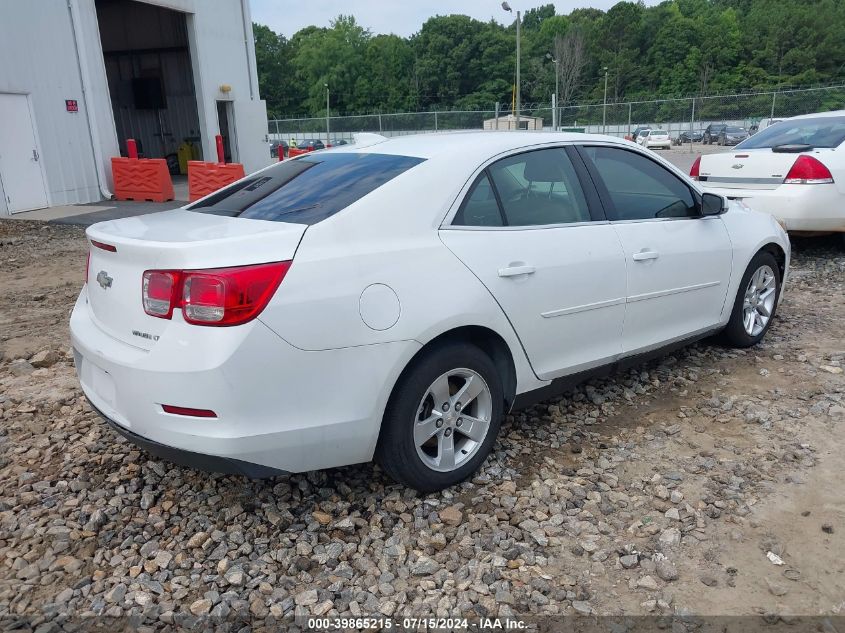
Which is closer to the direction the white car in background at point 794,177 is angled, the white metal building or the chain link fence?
the chain link fence

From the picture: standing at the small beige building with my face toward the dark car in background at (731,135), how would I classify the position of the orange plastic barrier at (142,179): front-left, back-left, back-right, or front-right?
back-right

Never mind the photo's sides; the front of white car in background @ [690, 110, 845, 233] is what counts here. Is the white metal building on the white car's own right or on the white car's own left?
on the white car's own left

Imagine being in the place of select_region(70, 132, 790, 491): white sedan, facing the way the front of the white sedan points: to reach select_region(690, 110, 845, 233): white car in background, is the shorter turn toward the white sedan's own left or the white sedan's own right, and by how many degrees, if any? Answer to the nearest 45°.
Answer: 0° — it already faces it

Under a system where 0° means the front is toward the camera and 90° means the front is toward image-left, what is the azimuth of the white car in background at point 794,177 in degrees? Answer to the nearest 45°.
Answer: approximately 225°

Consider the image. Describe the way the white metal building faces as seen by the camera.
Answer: facing the viewer and to the right of the viewer

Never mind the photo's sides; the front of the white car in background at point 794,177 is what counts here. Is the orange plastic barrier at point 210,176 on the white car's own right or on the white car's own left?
on the white car's own left

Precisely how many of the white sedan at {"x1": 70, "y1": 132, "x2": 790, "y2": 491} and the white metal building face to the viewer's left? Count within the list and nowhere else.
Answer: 0

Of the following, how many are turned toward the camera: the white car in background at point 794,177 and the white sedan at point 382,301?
0

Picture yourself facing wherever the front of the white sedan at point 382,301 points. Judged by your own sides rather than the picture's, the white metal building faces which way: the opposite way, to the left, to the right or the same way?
to the right

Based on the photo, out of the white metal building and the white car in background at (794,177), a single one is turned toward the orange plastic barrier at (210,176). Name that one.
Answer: the white metal building

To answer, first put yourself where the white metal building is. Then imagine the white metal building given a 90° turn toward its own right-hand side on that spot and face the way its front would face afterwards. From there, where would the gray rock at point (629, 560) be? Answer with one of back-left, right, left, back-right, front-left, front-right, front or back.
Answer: front-left

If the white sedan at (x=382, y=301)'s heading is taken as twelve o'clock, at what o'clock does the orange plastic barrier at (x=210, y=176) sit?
The orange plastic barrier is roughly at 10 o'clock from the white sedan.

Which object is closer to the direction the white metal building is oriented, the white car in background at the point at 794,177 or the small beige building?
the white car in background

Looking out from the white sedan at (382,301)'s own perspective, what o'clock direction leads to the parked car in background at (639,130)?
The parked car in background is roughly at 11 o'clock from the white sedan.

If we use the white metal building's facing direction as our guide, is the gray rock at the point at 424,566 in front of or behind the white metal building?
in front

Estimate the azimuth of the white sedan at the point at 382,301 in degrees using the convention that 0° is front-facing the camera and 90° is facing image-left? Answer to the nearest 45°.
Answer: approximately 225°
